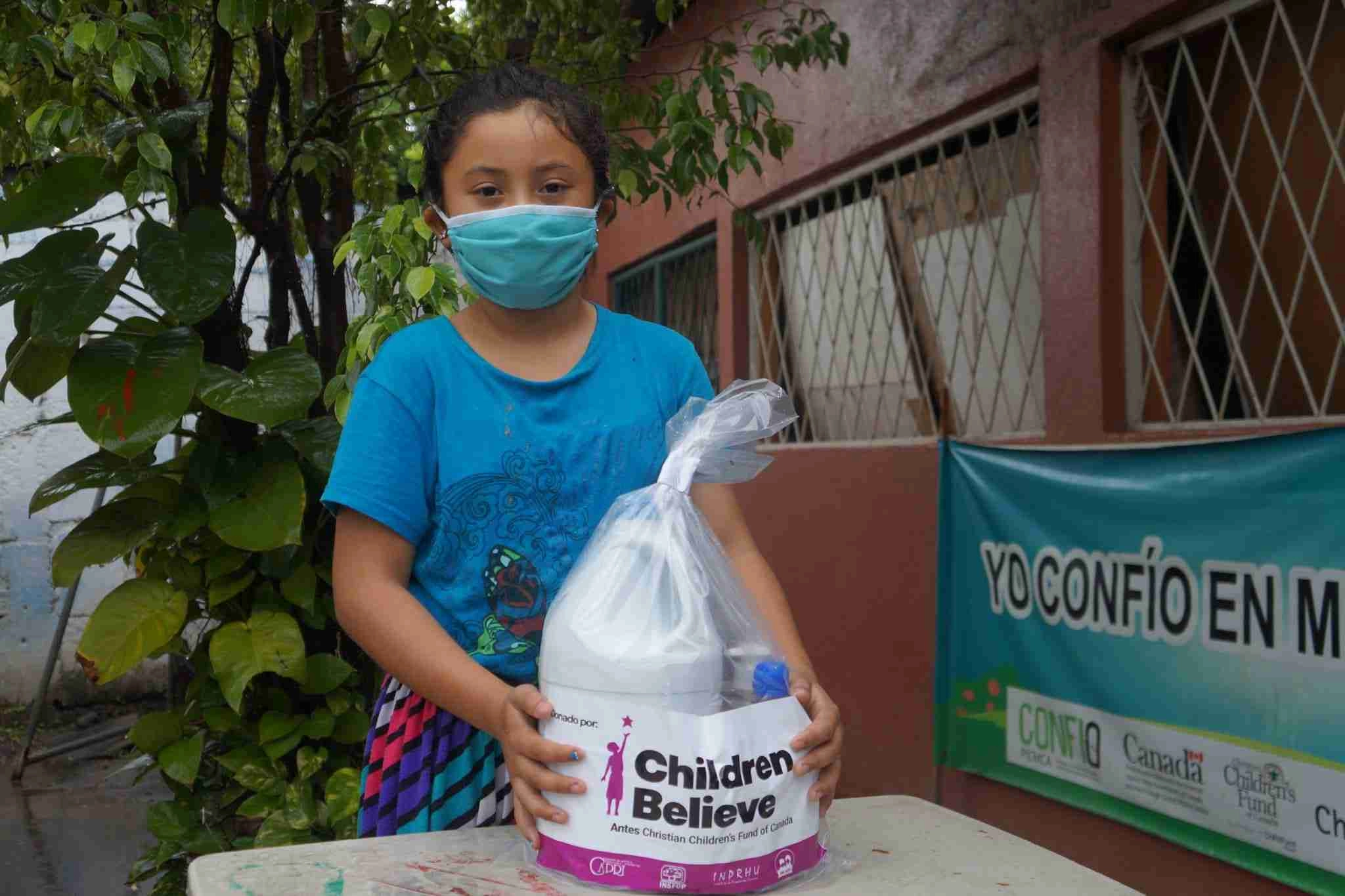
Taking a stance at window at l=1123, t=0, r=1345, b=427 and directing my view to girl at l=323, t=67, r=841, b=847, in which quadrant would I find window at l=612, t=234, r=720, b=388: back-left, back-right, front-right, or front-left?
back-right

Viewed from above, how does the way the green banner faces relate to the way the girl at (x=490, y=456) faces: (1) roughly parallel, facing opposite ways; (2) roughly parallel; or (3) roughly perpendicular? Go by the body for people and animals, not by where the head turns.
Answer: roughly perpendicular

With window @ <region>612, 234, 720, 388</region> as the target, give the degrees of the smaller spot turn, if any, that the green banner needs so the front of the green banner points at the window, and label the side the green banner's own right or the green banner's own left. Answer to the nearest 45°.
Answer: approximately 90° to the green banner's own right

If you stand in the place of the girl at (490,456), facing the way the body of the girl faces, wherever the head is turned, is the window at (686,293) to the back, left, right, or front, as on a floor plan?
back

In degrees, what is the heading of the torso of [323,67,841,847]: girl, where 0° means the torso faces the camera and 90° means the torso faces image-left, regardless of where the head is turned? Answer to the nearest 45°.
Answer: approximately 0°

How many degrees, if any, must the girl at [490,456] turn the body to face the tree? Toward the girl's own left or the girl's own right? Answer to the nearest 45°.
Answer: approximately 135° to the girl's own right
